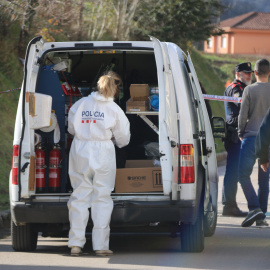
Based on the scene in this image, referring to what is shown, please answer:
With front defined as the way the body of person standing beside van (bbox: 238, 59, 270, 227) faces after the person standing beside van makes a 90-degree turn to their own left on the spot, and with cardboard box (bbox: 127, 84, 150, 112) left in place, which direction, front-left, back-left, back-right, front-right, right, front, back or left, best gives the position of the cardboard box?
front-left

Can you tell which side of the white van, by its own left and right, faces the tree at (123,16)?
front

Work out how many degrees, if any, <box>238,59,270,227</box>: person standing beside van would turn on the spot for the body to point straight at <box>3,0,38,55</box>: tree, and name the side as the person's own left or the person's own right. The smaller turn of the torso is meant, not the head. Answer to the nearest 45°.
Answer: approximately 45° to the person's own left

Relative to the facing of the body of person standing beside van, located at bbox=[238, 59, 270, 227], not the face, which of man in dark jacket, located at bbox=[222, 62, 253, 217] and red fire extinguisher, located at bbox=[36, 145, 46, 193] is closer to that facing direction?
the man in dark jacket

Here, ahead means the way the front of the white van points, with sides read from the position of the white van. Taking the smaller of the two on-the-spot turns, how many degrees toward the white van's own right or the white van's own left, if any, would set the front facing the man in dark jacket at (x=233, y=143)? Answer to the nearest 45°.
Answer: approximately 45° to the white van's own right

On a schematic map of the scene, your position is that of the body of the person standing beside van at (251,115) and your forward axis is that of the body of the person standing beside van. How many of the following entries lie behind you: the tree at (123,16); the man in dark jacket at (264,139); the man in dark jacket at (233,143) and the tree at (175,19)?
1

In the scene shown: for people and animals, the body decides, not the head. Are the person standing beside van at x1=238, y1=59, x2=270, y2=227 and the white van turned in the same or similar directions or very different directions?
same or similar directions

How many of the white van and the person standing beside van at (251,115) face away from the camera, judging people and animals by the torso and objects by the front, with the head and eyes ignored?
2

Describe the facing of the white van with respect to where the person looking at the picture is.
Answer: facing away from the viewer

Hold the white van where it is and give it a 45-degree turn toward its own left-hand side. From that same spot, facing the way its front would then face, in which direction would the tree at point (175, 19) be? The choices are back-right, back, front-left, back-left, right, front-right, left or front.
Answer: front-right
